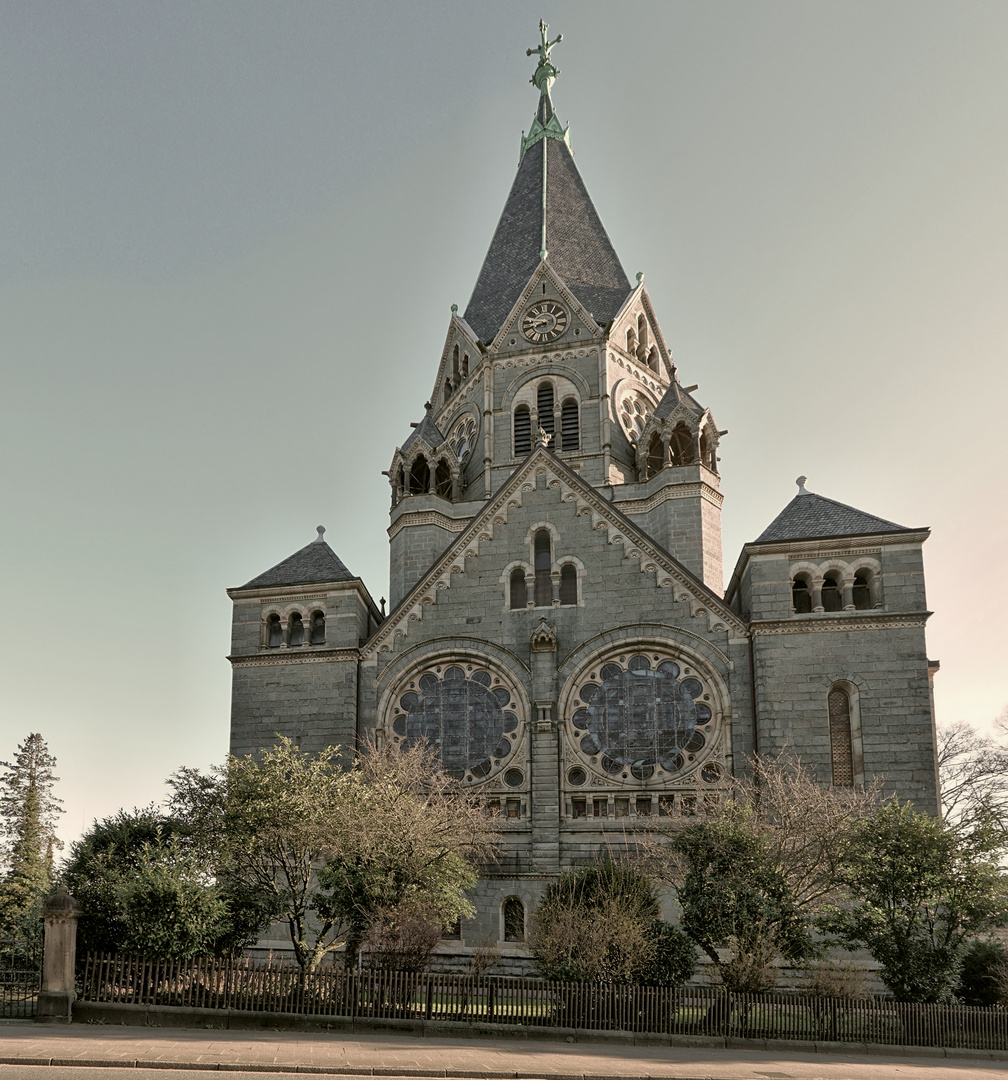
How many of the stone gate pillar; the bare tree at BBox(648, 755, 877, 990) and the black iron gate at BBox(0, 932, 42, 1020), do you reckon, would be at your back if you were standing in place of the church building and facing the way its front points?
0

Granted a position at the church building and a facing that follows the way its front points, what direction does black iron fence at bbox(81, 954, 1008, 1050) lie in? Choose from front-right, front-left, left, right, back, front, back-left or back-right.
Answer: front

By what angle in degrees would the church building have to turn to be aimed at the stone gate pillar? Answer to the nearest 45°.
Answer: approximately 45° to its right

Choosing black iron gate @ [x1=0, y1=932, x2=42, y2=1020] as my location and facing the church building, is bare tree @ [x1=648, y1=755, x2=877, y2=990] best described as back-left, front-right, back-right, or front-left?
front-right

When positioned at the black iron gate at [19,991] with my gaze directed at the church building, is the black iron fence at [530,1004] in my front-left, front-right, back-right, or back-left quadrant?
front-right

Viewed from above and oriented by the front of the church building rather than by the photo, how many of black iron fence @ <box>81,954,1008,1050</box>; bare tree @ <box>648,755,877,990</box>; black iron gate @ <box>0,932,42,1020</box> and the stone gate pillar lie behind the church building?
0

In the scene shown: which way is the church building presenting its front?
toward the camera

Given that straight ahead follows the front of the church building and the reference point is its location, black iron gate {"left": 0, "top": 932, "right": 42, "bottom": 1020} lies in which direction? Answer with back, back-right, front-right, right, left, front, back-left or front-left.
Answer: front-right

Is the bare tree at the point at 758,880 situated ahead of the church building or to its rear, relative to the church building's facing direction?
ahead
